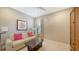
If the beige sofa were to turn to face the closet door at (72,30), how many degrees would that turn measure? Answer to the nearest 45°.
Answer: approximately 45° to its left

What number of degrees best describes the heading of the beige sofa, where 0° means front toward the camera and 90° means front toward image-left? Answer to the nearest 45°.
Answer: approximately 315°
